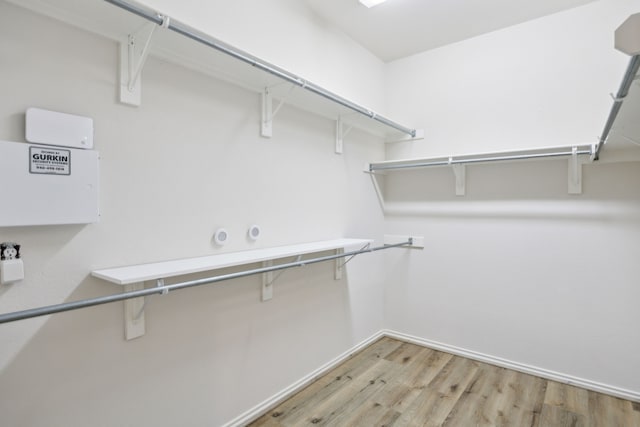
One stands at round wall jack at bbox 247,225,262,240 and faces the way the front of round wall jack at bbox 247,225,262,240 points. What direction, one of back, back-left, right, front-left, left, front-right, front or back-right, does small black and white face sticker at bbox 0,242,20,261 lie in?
right

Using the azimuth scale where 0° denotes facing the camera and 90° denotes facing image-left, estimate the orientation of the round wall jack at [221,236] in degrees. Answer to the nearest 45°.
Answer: approximately 315°

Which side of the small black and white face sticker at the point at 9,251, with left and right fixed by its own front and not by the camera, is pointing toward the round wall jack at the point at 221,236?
left

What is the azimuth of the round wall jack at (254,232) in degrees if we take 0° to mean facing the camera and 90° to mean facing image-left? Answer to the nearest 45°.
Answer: approximately 315°

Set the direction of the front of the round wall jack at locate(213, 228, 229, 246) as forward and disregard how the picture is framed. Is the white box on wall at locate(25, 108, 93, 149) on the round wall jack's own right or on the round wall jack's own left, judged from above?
on the round wall jack's own right

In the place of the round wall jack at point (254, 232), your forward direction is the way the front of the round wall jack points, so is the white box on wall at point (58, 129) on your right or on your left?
on your right

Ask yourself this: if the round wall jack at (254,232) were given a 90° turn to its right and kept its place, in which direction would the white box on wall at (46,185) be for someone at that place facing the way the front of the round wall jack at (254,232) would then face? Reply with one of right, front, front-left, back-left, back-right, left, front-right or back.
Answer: front
